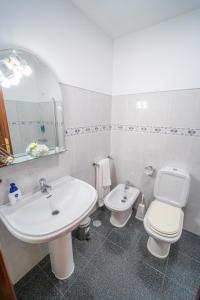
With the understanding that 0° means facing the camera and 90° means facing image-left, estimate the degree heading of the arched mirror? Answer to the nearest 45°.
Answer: approximately 315°

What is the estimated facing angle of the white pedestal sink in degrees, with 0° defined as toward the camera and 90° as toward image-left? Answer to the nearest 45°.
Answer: approximately 315°
